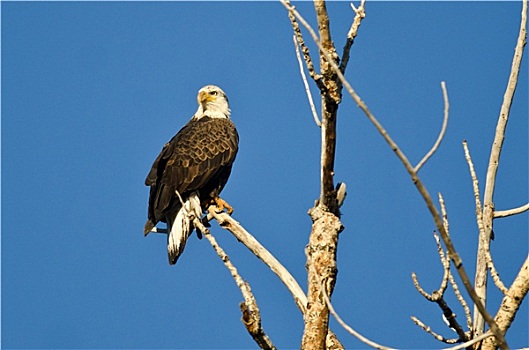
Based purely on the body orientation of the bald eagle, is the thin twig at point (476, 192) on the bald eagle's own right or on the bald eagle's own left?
on the bald eagle's own right

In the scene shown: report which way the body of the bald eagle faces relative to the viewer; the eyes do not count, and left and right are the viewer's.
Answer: facing away from the viewer and to the right of the viewer

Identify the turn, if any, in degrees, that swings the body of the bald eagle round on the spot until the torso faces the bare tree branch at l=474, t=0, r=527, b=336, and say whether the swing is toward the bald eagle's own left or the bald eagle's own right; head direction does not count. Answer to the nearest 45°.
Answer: approximately 90° to the bald eagle's own right
